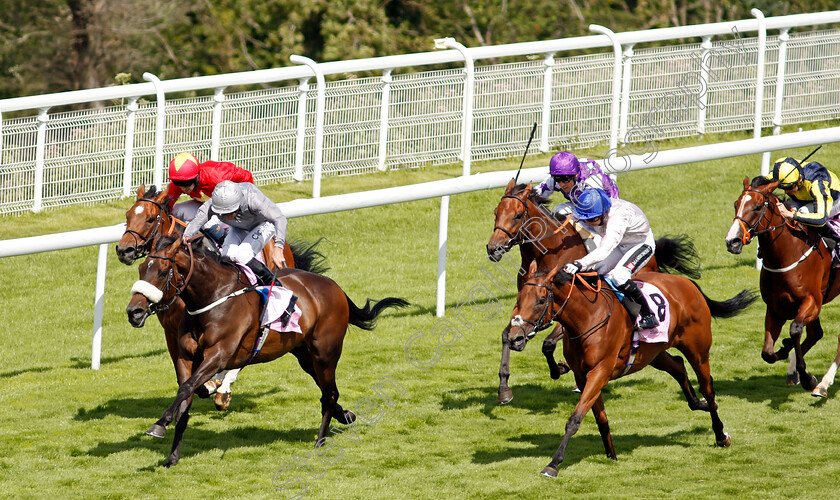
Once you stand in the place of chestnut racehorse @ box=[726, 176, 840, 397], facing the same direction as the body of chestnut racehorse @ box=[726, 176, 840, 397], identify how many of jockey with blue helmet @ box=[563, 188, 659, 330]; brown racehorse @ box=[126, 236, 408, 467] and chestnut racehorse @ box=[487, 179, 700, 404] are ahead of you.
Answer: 3

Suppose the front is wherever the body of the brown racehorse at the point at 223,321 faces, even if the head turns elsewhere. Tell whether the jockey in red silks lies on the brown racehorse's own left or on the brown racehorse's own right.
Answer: on the brown racehorse's own right

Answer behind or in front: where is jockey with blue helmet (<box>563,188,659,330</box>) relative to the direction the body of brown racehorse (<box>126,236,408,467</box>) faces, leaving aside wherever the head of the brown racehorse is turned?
behind

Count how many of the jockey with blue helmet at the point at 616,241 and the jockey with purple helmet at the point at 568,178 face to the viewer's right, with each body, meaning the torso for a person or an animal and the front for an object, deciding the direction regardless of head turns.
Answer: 0

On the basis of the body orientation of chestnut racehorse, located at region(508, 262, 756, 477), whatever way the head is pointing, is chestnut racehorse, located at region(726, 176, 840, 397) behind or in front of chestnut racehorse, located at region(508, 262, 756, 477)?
behind

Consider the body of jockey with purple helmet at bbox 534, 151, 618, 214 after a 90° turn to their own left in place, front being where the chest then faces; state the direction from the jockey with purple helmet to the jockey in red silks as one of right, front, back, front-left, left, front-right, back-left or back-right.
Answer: back-right

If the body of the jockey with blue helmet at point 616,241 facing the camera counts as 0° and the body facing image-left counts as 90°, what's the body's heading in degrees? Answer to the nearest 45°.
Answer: approximately 45°

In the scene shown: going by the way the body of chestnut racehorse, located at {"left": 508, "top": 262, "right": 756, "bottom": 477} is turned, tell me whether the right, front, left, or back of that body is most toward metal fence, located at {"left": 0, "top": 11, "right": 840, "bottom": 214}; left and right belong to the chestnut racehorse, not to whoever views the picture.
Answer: right

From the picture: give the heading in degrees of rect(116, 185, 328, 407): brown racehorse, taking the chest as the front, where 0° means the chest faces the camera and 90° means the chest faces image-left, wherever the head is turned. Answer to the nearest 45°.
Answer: approximately 45°

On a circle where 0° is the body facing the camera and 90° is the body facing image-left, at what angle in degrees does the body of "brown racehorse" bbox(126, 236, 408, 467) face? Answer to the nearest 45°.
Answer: approximately 45°

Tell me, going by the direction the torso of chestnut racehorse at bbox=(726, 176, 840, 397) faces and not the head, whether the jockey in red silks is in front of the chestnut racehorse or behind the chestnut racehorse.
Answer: in front

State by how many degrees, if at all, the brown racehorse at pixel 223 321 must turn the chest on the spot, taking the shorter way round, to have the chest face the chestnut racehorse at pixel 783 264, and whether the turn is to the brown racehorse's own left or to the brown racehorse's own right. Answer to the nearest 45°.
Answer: approximately 135° to the brown racehorse's own left

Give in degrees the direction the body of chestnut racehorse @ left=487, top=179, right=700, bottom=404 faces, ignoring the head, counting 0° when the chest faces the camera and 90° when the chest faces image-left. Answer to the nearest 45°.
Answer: approximately 45°

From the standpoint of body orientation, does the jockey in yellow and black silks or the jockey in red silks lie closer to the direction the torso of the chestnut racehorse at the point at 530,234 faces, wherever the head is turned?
the jockey in red silks

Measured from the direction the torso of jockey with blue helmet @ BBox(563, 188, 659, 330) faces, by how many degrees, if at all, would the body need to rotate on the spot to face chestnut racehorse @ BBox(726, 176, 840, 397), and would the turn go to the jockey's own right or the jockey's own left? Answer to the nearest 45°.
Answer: approximately 180°
